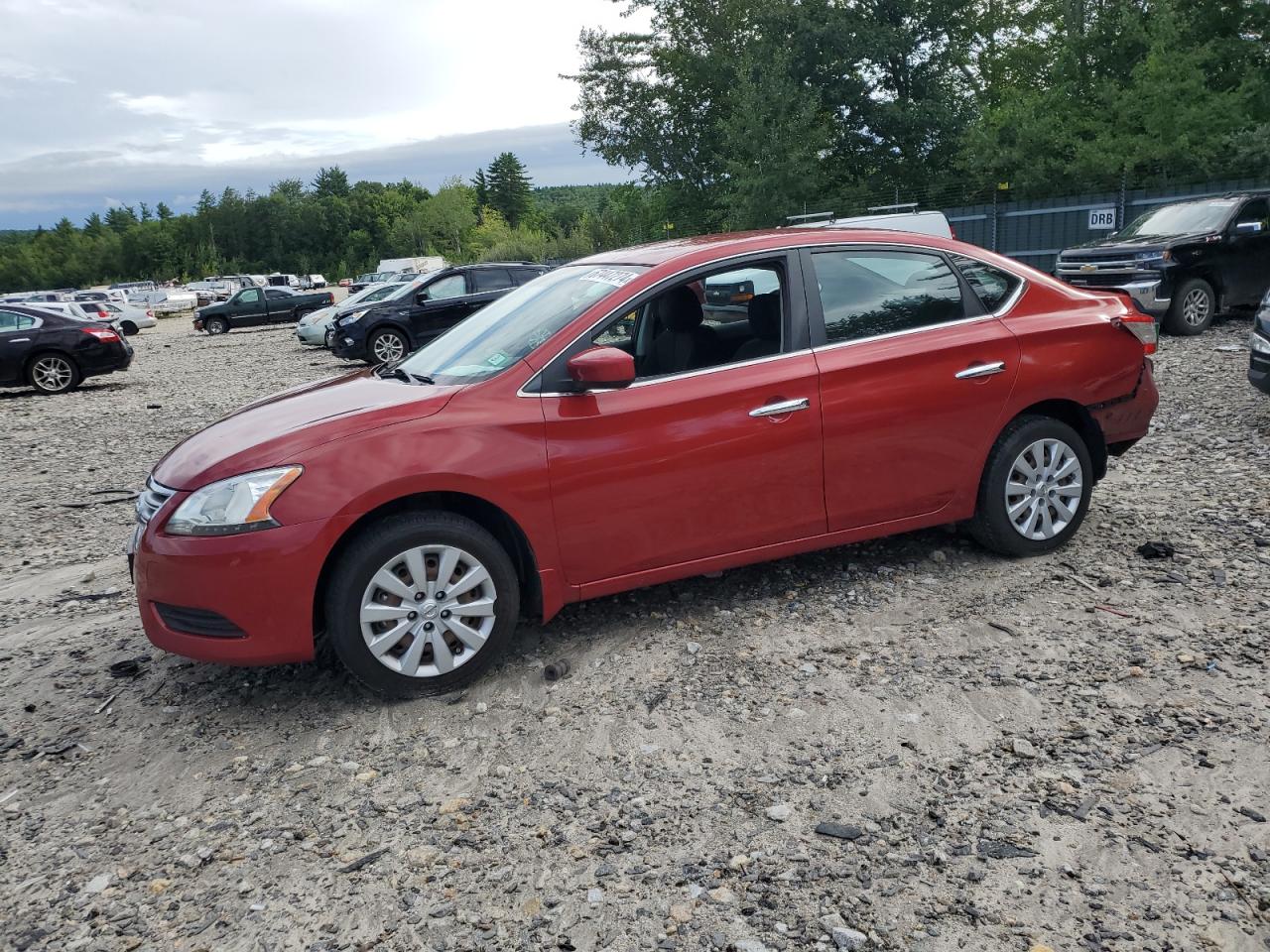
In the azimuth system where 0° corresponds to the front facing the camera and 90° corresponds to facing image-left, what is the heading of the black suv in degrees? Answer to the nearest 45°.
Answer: approximately 45°

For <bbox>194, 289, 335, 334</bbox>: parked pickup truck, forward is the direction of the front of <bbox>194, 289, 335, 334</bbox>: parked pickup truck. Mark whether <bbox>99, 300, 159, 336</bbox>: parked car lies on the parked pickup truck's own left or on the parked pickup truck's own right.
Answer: on the parked pickup truck's own right

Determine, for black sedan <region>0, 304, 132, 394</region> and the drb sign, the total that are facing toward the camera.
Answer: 1

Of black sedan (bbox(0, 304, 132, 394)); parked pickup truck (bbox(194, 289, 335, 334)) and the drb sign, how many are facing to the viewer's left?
2

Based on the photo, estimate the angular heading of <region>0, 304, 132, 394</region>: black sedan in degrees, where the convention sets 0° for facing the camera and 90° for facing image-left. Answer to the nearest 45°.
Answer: approximately 90°

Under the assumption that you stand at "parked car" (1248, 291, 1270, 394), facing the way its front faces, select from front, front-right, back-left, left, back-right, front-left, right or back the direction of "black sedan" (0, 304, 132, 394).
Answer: front-right

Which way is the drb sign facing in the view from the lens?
facing the viewer

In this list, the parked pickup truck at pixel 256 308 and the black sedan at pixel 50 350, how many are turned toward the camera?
0

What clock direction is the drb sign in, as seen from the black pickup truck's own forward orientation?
The drb sign is roughly at 4 o'clock from the black pickup truck.

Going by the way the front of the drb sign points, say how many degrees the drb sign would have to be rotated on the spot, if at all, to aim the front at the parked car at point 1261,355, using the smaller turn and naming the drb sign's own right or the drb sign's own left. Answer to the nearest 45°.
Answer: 0° — it already faces it

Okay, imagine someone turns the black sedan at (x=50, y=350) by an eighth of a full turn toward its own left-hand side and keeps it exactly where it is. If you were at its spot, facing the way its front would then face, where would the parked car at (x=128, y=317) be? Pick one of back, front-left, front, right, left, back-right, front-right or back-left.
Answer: back-right

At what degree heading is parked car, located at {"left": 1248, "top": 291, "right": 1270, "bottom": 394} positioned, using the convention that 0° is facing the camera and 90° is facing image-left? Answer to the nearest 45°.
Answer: approximately 45°

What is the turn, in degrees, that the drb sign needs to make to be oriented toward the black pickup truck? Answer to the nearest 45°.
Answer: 0° — it already faces it

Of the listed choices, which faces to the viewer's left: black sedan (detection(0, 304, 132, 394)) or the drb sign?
the black sedan

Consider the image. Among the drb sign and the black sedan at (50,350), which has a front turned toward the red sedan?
the drb sign

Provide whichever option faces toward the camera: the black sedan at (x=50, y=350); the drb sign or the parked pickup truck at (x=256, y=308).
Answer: the drb sign

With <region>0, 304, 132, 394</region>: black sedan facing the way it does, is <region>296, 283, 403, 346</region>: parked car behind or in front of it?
behind
